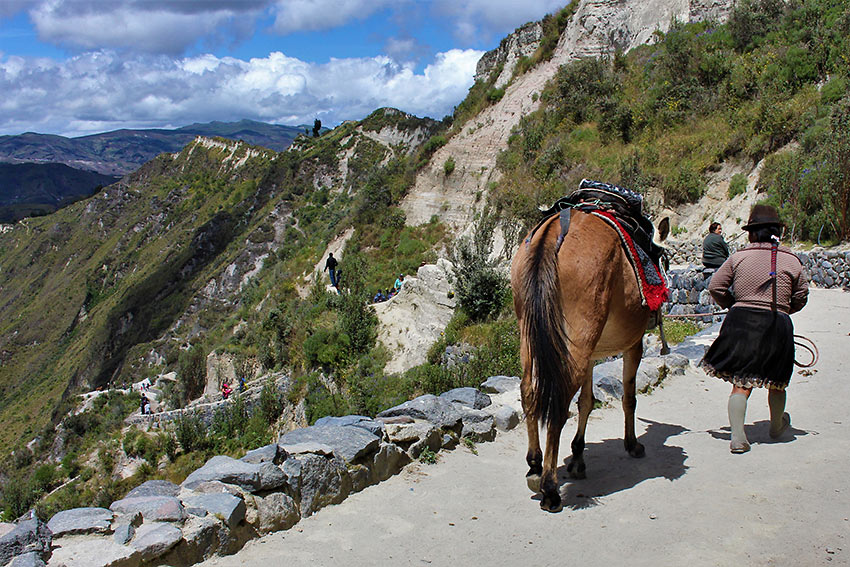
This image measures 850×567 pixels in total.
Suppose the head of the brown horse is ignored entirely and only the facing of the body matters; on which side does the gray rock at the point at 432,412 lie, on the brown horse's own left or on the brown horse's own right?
on the brown horse's own left

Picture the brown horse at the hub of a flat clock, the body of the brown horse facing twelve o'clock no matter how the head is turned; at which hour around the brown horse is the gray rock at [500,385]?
The gray rock is roughly at 10 o'clock from the brown horse.

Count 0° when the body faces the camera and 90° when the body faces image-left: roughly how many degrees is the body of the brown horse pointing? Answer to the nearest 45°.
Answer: approximately 225°

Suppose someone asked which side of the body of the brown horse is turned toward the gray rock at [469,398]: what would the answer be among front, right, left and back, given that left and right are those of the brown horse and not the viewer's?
left

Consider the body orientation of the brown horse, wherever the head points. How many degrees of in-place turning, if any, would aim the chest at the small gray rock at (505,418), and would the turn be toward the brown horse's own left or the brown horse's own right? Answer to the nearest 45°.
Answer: approximately 45° to the brown horse's own left

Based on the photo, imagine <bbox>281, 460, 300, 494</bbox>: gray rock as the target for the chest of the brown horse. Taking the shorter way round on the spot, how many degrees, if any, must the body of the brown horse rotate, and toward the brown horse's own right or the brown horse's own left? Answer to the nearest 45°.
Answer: approximately 135° to the brown horse's own left

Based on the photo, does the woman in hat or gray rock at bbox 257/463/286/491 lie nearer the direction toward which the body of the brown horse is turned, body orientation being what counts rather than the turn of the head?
the woman in hat

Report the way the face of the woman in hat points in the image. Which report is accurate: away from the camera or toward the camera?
away from the camera
